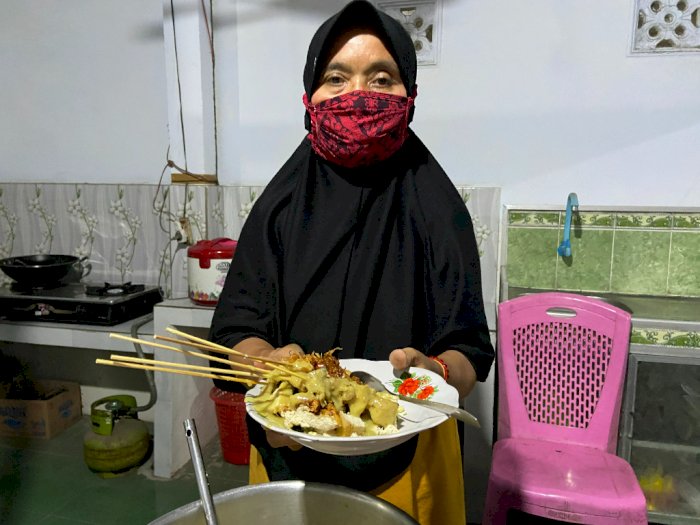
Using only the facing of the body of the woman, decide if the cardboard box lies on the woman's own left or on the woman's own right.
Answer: on the woman's own right

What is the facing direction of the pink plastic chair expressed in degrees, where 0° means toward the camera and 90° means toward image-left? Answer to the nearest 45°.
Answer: approximately 0°

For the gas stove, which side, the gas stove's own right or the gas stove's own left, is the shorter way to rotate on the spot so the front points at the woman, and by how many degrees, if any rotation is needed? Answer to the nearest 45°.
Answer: approximately 45° to the gas stove's own left

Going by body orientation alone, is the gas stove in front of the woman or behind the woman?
behind

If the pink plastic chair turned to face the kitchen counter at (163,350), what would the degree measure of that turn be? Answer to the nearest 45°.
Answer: approximately 90° to its right

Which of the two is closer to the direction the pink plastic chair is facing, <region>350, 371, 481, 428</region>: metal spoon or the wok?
the metal spoon

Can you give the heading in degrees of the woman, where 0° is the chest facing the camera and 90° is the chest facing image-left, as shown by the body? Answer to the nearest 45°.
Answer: approximately 0°
